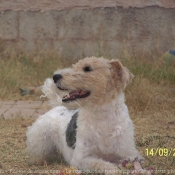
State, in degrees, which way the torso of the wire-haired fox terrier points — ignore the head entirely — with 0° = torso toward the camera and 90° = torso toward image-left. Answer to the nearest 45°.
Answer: approximately 315°
